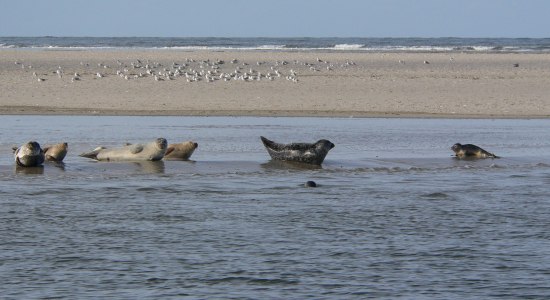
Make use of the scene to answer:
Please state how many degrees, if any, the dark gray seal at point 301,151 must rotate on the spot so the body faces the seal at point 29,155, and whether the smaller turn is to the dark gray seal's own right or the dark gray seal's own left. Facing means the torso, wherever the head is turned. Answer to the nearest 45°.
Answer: approximately 180°

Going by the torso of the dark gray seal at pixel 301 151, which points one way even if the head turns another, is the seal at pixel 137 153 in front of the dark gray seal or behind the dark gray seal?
behind

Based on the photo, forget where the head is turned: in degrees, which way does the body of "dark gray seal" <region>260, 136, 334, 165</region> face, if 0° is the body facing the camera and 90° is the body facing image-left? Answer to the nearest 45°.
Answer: approximately 270°

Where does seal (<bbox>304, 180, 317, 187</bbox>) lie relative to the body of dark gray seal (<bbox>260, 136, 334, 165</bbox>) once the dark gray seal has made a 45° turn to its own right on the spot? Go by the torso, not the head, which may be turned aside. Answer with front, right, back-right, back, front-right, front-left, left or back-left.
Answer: front-right

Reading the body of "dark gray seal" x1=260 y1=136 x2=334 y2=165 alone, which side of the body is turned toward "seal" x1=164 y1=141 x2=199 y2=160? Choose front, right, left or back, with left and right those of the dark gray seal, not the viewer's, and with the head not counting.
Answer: back

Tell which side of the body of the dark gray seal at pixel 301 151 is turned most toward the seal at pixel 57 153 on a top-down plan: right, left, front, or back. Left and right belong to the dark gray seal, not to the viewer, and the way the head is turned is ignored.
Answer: back
